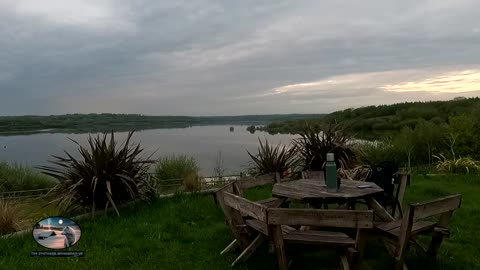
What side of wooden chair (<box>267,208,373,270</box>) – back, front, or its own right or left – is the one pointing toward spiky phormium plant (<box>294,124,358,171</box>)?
front

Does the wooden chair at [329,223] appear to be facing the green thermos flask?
yes

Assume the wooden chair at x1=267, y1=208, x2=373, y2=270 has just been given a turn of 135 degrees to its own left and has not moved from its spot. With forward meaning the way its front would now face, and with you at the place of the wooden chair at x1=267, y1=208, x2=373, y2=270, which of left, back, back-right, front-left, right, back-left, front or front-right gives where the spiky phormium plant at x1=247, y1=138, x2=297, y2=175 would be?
back-right

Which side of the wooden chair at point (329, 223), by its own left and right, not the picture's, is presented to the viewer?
back

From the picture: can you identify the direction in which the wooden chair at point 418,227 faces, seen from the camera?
facing away from the viewer and to the left of the viewer

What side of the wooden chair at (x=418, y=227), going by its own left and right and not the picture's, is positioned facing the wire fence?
front

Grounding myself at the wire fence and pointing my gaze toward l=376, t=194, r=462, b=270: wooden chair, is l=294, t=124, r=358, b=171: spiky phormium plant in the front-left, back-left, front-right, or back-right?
front-left

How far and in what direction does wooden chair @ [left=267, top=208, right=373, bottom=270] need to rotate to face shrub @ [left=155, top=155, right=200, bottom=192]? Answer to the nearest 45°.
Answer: approximately 45° to its left

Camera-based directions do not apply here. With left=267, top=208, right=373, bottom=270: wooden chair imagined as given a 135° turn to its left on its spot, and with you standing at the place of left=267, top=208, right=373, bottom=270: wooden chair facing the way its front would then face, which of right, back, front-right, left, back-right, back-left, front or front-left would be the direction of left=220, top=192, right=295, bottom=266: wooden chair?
right

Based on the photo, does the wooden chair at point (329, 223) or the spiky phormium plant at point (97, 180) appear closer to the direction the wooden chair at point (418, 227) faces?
the spiky phormium plant

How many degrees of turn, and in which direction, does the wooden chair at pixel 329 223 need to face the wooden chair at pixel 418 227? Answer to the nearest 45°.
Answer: approximately 45° to its right

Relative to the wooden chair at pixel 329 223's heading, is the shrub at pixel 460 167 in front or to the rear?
in front

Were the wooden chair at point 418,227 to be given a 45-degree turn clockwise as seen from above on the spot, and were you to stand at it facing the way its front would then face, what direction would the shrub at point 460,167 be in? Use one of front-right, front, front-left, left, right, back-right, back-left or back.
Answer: front

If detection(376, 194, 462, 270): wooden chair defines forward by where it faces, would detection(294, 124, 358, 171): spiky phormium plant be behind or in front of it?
in front

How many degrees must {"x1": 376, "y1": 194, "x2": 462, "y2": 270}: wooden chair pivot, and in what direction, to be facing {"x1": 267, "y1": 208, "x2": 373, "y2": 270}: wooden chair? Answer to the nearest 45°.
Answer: approximately 90° to its left

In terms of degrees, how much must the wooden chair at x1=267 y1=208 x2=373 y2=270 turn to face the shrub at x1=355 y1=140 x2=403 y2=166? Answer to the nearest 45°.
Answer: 0° — it already faces it
